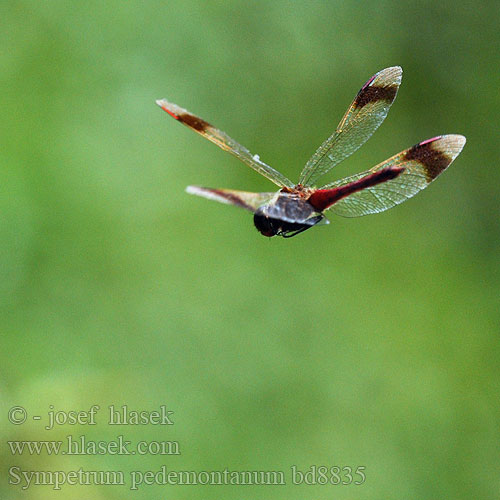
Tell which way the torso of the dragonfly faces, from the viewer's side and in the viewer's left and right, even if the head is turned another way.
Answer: facing the viewer and to the left of the viewer
